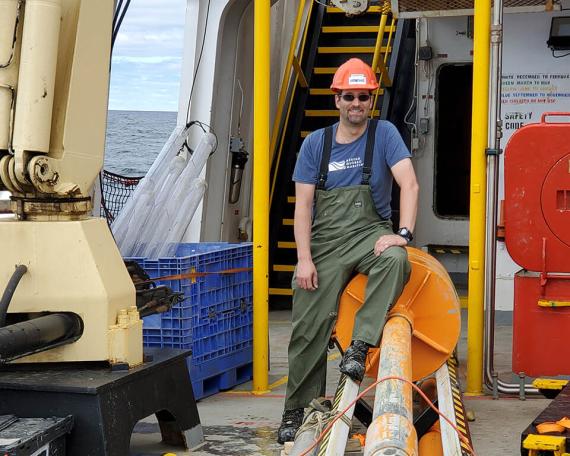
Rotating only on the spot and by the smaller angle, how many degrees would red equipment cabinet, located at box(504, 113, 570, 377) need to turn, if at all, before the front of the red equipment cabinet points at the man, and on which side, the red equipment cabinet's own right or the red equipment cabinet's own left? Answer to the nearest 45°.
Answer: approximately 45° to the red equipment cabinet's own right

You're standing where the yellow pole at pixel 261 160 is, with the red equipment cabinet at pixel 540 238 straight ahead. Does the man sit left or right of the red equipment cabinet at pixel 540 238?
right

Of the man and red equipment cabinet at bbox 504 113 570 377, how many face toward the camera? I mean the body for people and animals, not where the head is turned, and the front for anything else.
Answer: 2

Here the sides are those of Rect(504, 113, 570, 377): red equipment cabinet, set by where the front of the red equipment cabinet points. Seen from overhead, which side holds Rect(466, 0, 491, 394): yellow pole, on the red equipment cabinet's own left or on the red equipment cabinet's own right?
on the red equipment cabinet's own right

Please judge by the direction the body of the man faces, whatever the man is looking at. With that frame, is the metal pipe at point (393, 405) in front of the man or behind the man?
in front

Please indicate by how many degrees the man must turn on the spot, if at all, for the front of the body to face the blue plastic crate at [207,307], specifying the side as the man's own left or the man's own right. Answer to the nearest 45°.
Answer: approximately 135° to the man's own right

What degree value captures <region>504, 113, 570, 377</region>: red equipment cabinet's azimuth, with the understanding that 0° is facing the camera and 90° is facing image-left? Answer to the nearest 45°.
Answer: approximately 0°

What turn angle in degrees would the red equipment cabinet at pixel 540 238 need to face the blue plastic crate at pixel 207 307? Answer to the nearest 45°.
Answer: approximately 90° to its right

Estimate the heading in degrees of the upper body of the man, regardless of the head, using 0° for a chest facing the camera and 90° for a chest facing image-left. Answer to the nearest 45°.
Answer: approximately 0°
